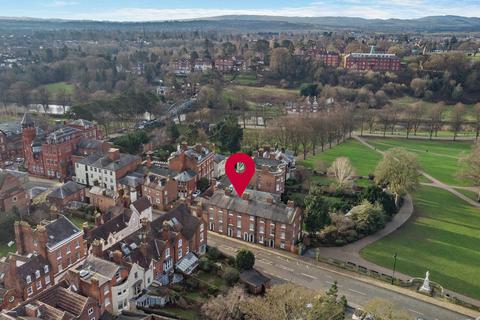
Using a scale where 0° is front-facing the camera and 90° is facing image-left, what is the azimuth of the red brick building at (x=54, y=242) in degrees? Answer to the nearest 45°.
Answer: approximately 315°

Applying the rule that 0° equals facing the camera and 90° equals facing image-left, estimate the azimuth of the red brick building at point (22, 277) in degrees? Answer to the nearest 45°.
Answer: approximately 315°

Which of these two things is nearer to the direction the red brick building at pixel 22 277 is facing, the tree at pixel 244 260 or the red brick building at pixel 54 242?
the tree
